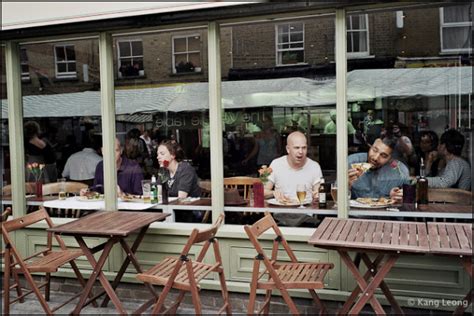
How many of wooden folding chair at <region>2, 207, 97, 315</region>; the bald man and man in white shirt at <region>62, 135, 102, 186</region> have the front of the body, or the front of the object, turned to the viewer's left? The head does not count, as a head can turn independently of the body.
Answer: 0

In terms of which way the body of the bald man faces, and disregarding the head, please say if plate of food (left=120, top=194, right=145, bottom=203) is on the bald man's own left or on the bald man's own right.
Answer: on the bald man's own right

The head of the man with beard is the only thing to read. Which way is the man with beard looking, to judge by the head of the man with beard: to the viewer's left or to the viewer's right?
to the viewer's left

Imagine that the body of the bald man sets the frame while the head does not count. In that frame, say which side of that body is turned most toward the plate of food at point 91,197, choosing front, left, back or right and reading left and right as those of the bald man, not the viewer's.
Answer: right

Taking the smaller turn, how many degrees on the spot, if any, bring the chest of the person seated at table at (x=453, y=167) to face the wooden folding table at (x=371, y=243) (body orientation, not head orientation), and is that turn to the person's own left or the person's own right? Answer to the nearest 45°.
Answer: approximately 90° to the person's own left

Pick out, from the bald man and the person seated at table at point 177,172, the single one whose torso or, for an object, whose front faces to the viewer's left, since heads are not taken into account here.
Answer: the person seated at table

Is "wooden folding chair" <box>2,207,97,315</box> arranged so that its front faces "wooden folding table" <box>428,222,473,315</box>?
yes

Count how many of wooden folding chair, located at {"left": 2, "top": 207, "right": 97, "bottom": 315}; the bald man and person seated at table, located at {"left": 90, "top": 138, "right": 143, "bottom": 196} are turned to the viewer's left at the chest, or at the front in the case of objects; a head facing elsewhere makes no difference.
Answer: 0

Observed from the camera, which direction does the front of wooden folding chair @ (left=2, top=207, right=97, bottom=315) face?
facing the viewer and to the right of the viewer

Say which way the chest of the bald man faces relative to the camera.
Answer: toward the camera

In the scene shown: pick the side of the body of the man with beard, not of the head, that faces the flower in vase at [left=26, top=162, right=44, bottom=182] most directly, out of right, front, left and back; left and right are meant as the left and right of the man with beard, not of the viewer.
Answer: right

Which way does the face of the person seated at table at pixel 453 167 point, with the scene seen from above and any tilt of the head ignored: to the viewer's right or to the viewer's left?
to the viewer's left

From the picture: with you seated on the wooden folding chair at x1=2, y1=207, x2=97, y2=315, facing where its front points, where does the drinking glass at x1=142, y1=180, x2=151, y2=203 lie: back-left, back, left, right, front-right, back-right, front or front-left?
left

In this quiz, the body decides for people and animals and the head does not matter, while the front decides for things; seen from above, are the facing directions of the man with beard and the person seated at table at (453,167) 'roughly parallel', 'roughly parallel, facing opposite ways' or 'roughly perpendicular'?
roughly perpendicular

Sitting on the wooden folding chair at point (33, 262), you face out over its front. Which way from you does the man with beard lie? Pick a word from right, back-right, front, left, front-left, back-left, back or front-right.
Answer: front-left

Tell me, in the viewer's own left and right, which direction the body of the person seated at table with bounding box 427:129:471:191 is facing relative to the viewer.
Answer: facing to the left of the viewer

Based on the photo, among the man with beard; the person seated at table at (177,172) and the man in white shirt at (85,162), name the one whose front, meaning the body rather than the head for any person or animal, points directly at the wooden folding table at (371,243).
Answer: the man with beard

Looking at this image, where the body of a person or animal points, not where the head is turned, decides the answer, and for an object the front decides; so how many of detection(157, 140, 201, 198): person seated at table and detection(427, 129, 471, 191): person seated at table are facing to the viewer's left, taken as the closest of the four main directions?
2

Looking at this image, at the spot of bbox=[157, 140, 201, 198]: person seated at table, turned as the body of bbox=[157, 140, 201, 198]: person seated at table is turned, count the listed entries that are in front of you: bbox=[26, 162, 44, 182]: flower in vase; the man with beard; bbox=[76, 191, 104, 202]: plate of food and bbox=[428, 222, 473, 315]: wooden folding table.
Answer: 2

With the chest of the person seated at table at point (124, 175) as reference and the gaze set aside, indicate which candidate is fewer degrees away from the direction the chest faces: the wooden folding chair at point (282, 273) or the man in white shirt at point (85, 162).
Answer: the wooden folding chair
